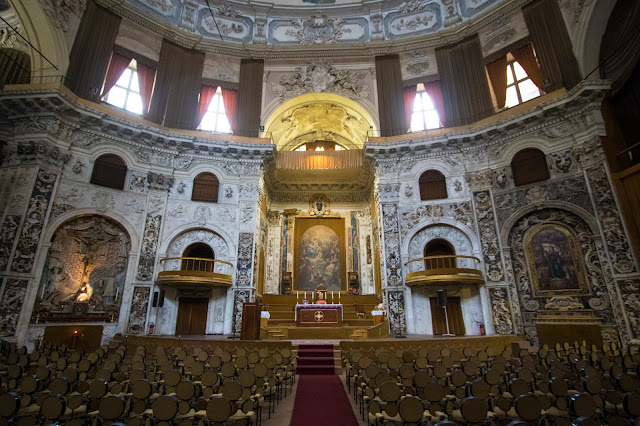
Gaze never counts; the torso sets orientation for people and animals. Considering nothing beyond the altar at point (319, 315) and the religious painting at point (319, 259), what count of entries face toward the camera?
2

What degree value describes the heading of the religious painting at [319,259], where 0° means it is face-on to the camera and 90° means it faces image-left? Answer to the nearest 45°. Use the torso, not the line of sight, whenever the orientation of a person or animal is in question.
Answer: approximately 0°

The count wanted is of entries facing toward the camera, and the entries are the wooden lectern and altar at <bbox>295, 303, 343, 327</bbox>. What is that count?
2

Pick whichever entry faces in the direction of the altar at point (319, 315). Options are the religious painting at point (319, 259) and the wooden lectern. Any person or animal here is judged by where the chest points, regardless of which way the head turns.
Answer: the religious painting

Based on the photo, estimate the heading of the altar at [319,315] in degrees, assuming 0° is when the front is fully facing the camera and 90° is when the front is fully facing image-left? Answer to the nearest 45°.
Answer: approximately 0°

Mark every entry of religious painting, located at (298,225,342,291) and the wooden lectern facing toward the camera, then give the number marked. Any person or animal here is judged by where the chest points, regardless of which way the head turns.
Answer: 2
